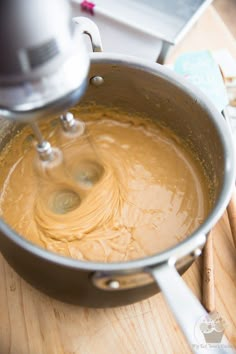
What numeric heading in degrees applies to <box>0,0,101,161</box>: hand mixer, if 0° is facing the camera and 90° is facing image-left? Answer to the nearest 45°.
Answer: approximately 315°
